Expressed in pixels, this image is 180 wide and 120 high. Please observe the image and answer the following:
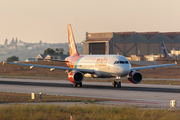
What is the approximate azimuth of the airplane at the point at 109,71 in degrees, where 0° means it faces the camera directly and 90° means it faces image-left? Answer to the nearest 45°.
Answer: approximately 315°
